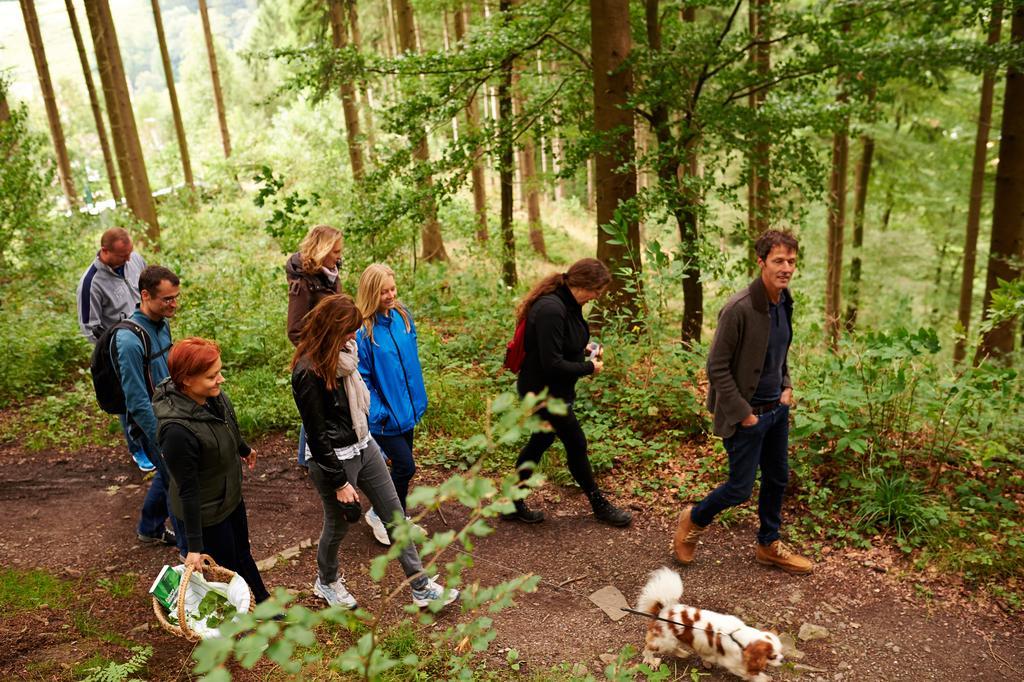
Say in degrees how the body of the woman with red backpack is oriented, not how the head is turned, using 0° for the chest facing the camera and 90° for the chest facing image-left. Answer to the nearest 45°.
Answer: approximately 270°

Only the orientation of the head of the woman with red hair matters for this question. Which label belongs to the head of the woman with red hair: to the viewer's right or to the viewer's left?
to the viewer's right

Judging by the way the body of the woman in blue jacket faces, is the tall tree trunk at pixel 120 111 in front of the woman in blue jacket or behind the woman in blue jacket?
behind

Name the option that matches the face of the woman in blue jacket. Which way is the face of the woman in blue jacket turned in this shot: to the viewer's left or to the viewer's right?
to the viewer's right

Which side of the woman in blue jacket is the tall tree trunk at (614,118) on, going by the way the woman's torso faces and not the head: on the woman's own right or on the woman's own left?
on the woman's own left

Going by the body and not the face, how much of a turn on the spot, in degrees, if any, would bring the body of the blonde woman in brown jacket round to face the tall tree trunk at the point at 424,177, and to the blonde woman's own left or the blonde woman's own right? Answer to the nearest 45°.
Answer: approximately 90° to the blonde woman's own left

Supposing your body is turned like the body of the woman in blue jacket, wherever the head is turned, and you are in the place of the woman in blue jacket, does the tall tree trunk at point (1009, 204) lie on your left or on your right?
on your left

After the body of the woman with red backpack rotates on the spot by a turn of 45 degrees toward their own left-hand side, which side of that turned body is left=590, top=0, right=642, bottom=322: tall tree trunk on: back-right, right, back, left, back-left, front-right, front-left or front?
front-left

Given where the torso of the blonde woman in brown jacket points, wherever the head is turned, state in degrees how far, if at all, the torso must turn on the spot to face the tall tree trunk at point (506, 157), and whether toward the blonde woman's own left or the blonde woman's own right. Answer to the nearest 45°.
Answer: approximately 45° to the blonde woman's own left

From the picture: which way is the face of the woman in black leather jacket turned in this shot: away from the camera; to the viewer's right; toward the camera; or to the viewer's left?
to the viewer's right

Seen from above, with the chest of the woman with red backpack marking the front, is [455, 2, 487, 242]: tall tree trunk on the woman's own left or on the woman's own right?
on the woman's own left

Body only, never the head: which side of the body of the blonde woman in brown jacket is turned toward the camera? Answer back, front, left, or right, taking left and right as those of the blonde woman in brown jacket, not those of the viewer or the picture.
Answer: right

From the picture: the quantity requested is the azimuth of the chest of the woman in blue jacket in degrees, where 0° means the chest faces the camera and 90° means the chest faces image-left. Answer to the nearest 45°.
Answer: approximately 315°

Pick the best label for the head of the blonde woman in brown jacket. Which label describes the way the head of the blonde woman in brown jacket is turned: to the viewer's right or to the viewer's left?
to the viewer's right
